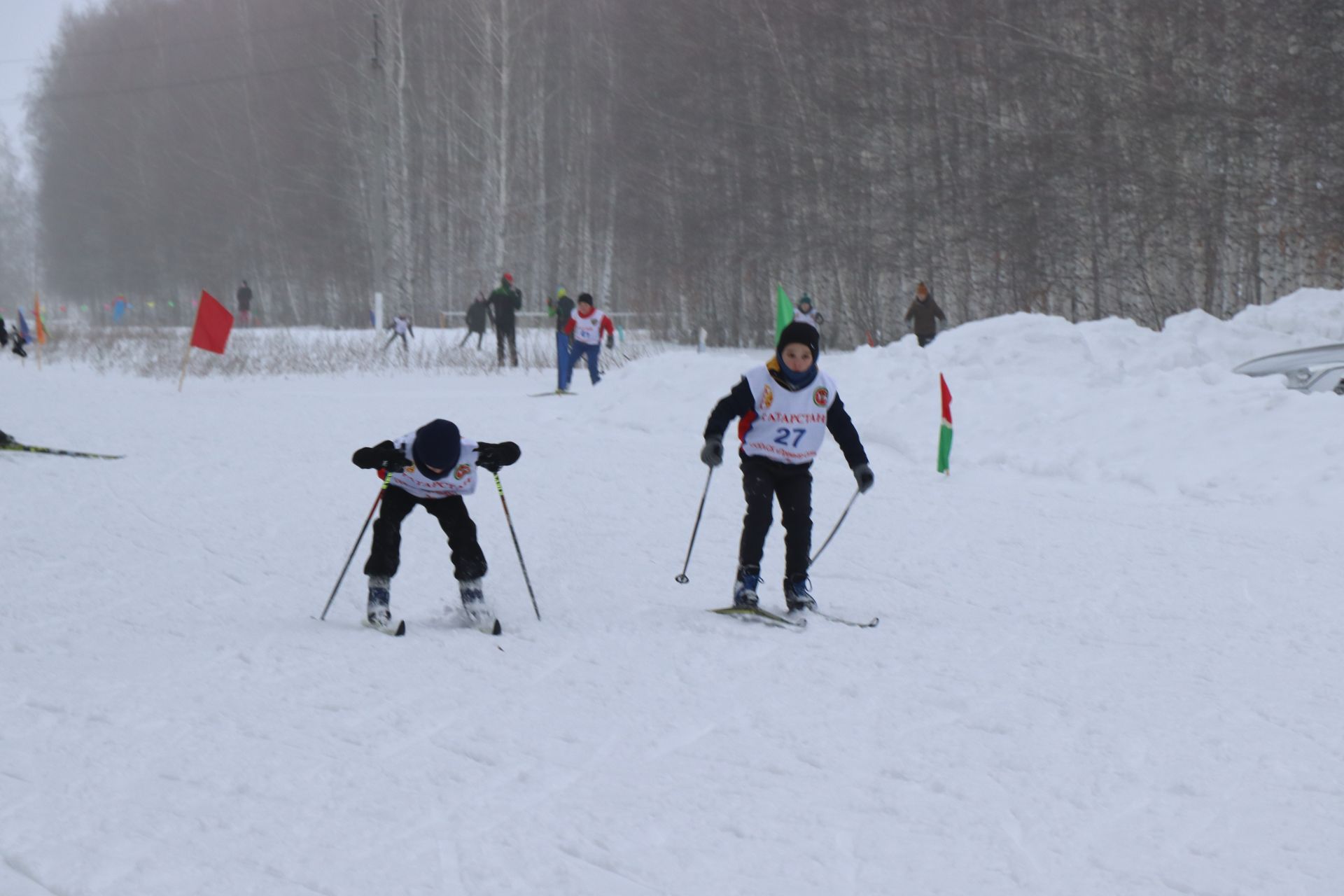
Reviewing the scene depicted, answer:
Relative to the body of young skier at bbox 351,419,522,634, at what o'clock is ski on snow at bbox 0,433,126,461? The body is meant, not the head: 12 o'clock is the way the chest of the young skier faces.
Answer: The ski on snow is roughly at 5 o'clock from the young skier.

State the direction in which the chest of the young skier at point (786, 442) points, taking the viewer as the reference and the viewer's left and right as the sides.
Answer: facing the viewer

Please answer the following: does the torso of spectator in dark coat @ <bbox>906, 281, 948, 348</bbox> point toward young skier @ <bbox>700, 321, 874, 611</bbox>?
yes

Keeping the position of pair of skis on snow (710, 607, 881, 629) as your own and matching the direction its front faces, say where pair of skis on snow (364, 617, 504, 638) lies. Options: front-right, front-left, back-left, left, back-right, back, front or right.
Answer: back-right

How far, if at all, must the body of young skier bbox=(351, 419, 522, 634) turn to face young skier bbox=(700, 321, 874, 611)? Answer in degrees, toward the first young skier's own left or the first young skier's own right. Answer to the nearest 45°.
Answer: approximately 90° to the first young skier's own left

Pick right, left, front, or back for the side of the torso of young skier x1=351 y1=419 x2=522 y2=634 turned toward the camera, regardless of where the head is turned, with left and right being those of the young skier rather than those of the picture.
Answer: front

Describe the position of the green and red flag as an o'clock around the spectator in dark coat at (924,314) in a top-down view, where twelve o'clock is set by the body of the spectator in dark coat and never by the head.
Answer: The green and red flag is roughly at 12 o'clock from the spectator in dark coat.

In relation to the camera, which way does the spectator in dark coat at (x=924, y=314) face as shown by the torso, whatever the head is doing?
toward the camera

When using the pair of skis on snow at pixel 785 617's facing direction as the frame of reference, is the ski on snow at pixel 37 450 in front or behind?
behind

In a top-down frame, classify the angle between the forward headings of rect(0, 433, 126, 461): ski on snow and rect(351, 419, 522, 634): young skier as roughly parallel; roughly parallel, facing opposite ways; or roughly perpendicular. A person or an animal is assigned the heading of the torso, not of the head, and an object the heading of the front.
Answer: roughly perpendicular
